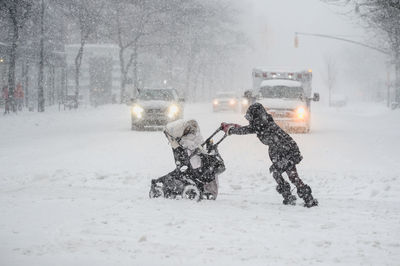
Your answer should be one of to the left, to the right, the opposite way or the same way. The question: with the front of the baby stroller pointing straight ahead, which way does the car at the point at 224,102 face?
to the left

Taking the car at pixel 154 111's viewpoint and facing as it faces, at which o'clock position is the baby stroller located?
The baby stroller is roughly at 12 o'clock from the car.

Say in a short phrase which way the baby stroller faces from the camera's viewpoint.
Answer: facing to the left of the viewer

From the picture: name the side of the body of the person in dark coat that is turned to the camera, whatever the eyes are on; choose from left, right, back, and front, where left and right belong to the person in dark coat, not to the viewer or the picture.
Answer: left

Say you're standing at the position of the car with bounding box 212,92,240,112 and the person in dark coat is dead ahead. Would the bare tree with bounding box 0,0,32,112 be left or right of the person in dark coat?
right

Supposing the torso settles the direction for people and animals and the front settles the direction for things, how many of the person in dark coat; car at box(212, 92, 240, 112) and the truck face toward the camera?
2

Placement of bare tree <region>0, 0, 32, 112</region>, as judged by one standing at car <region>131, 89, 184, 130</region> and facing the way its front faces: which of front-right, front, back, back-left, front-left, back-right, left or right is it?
back-right

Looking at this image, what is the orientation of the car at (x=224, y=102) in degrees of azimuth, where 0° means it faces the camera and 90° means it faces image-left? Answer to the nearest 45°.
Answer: approximately 0°

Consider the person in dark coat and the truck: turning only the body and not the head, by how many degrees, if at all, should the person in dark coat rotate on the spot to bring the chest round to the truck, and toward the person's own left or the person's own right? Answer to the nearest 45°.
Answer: approximately 90° to the person's own right

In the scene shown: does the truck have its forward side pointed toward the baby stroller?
yes
